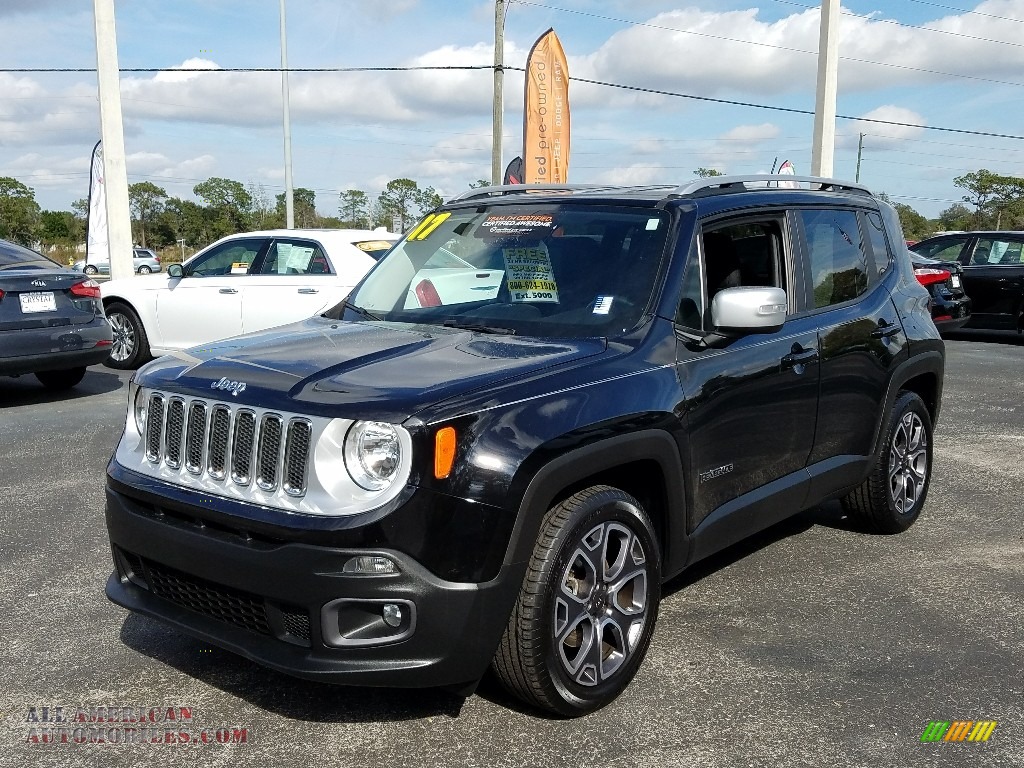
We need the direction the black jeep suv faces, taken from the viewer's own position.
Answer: facing the viewer and to the left of the viewer

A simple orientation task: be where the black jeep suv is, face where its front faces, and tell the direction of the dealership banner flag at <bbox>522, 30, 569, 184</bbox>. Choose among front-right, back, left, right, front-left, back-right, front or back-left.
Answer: back-right

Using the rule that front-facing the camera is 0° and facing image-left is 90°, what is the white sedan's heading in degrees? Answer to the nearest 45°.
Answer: approximately 135°

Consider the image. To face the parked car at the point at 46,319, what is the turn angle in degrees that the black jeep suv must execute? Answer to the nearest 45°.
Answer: approximately 90° to its right

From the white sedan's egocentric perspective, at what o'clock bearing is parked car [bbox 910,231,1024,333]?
The parked car is roughly at 4 o'clock from the white sedan.

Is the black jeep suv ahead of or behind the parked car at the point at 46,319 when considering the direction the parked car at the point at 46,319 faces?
behind

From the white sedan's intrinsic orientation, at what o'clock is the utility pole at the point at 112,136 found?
The utility pole is roughly at 1 o'clock from the white sedan.

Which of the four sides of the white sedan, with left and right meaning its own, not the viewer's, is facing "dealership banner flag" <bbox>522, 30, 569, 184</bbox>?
right

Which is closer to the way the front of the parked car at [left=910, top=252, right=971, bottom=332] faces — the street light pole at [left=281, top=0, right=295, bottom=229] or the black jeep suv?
the street light pole

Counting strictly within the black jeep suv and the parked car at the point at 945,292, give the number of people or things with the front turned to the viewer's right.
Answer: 0

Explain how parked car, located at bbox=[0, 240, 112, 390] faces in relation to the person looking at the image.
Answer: facing away from the viewer and to the left of the viewer
